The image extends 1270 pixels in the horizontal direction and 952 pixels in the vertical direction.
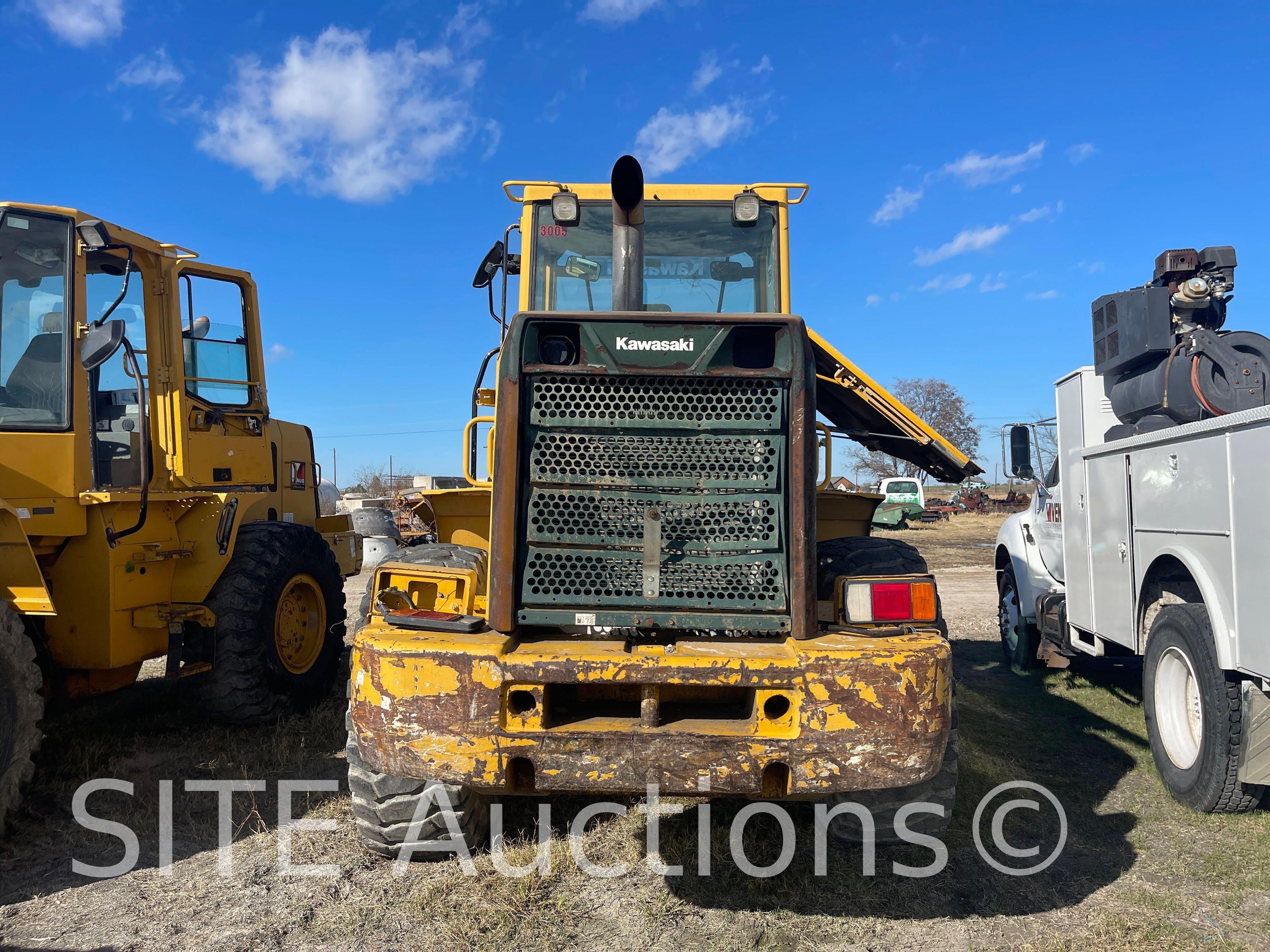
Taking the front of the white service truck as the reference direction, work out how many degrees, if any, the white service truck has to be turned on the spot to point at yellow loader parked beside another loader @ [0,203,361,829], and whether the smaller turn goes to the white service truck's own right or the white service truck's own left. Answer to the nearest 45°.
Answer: approximately 90° to the white service truck's own left

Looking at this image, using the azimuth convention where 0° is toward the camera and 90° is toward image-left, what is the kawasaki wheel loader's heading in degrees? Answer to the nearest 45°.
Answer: approximately 180°

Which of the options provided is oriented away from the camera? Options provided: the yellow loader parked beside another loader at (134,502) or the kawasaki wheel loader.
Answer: the kawasaki wheel loader

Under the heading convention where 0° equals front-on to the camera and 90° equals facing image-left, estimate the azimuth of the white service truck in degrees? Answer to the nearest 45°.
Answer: approximately 135°

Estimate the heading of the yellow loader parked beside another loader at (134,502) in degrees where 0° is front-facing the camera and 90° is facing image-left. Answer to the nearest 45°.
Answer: approximately 45°

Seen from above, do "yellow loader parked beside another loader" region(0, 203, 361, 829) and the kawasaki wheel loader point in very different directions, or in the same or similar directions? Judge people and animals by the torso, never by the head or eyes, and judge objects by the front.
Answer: very different directions

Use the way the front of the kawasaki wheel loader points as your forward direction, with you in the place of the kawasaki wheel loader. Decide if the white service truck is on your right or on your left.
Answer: on your right

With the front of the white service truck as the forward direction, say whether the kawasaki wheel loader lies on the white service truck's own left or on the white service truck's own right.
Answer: on the white service truck's own left

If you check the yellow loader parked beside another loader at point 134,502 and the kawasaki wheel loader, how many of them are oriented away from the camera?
1
